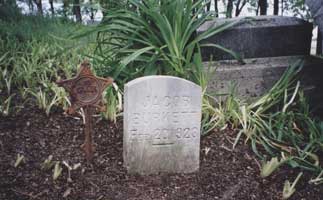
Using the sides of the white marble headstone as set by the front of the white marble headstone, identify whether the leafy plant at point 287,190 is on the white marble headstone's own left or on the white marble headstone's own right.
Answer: on the white marble headstone's own left

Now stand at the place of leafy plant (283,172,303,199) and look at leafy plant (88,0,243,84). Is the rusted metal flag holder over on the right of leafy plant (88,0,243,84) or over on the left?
left

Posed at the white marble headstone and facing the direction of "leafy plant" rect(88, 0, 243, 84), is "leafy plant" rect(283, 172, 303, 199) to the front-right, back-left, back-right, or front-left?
back-right

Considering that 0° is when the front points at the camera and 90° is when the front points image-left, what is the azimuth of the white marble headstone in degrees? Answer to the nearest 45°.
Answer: approximately 0°

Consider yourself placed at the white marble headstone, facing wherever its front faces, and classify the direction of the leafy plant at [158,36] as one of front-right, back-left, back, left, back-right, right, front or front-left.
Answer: back

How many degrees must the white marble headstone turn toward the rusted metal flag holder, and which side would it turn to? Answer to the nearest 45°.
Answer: approximately 90° to its right
